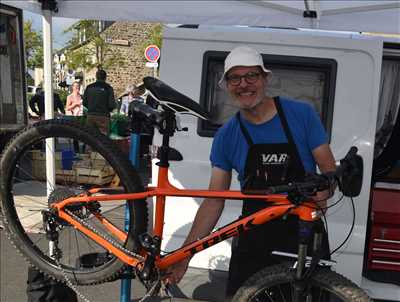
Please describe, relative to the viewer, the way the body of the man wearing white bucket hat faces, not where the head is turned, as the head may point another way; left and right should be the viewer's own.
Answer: facing the viewer

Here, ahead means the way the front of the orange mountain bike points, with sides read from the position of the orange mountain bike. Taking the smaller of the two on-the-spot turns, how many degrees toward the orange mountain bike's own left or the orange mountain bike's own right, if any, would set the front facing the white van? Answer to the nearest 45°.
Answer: approximately 45° to the orange mountain bike's own left

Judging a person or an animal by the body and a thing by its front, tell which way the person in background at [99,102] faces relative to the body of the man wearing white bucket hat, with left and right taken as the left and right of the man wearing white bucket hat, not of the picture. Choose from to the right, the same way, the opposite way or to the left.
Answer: the opposite way

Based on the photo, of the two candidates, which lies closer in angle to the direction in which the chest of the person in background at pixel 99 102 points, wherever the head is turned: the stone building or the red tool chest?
the stone building

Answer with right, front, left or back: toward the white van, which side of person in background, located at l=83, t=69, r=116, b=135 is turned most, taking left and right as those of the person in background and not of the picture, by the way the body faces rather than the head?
back

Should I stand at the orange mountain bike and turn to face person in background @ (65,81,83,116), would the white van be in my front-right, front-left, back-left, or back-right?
front-right

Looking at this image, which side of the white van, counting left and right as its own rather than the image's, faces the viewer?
right

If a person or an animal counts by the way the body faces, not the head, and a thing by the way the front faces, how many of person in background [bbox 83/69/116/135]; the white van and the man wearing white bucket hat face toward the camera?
1

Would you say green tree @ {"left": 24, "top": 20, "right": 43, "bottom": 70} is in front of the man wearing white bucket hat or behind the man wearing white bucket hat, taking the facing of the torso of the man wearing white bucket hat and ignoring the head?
behind

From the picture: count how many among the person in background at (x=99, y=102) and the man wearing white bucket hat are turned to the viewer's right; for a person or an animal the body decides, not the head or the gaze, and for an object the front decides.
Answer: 0

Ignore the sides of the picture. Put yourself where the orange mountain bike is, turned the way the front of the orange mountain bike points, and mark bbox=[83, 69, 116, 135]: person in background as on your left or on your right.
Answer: on your left

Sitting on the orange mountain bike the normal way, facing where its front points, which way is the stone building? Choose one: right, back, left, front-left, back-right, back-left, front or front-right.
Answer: left

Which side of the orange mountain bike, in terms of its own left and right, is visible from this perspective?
right

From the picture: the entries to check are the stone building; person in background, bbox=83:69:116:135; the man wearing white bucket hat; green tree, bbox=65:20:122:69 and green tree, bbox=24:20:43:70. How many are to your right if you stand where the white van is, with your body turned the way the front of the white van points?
1

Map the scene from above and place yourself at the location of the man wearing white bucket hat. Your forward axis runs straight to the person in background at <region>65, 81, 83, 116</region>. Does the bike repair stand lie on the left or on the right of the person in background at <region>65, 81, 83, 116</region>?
left

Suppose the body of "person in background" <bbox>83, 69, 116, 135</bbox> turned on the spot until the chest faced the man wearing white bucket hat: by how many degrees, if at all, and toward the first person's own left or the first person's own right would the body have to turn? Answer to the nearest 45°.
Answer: approximately 180°

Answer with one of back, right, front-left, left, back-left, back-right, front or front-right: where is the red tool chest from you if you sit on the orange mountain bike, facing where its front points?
front-left

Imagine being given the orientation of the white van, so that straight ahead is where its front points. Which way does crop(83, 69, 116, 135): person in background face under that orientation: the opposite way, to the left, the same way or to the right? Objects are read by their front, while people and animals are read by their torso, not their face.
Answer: to the left

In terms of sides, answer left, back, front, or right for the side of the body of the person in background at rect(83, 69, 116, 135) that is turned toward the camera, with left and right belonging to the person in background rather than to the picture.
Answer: back
